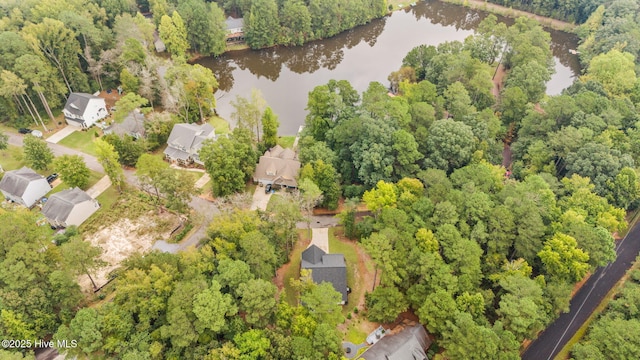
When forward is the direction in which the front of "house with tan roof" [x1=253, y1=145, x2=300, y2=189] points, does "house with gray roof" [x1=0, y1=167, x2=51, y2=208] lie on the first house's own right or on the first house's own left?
on the first house's own right

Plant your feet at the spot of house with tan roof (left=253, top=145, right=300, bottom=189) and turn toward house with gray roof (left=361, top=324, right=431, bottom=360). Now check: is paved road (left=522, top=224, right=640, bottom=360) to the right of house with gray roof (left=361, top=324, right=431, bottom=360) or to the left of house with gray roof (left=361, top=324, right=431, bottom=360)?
left

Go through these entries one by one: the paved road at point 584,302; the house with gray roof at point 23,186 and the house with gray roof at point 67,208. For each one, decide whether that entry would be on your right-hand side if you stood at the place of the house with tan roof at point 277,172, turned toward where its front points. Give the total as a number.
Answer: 2

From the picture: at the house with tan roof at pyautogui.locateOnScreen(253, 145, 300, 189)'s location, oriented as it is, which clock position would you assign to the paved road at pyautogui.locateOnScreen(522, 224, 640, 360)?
The paved road is roughly at 10 o'clock from the house with tan roof.

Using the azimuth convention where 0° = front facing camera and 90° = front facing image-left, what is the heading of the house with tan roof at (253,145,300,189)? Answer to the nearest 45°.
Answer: approximately 0°

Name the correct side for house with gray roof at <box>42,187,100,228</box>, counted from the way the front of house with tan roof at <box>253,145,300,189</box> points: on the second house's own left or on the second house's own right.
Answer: on the second house's own right

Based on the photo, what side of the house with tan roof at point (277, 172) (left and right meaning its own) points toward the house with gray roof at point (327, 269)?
front

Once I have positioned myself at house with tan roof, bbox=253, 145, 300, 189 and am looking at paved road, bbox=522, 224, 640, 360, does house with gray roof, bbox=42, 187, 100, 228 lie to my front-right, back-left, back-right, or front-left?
back-right

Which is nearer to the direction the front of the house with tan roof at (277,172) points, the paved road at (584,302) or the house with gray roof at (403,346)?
the house with gray roof
